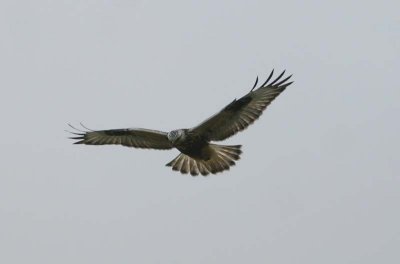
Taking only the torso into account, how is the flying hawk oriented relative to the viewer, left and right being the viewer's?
facing the viewer and to the left of the viewer
